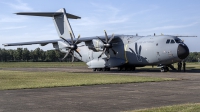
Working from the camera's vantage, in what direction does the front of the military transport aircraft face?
facing the viewer and to the right of the viewer
